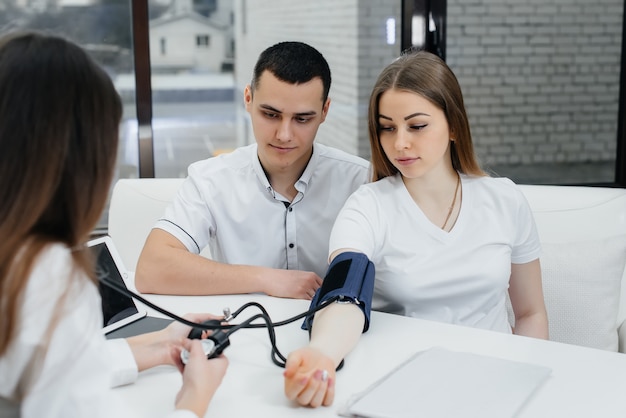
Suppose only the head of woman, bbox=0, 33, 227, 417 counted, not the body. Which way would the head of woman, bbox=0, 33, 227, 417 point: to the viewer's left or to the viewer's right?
to the viewer's right

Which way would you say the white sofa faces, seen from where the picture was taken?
facing the viewer

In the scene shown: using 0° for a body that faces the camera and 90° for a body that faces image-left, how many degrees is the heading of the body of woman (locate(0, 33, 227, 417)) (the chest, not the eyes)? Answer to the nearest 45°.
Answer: approximately 225°

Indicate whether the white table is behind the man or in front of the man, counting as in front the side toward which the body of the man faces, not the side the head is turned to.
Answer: in front

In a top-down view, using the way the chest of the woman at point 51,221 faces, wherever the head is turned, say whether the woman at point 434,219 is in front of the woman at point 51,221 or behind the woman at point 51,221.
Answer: in front

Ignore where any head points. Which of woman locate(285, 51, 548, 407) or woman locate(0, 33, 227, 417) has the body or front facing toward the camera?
woman locate(285, 51, 548, 407)

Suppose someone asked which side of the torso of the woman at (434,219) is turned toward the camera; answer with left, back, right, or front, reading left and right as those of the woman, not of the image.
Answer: front

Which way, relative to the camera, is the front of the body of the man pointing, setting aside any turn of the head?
toward the camera

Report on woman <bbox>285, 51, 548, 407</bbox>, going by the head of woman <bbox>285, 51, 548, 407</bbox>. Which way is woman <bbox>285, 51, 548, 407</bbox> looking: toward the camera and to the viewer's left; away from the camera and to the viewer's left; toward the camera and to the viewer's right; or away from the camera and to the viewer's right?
toward the camera and to the viewer's left
